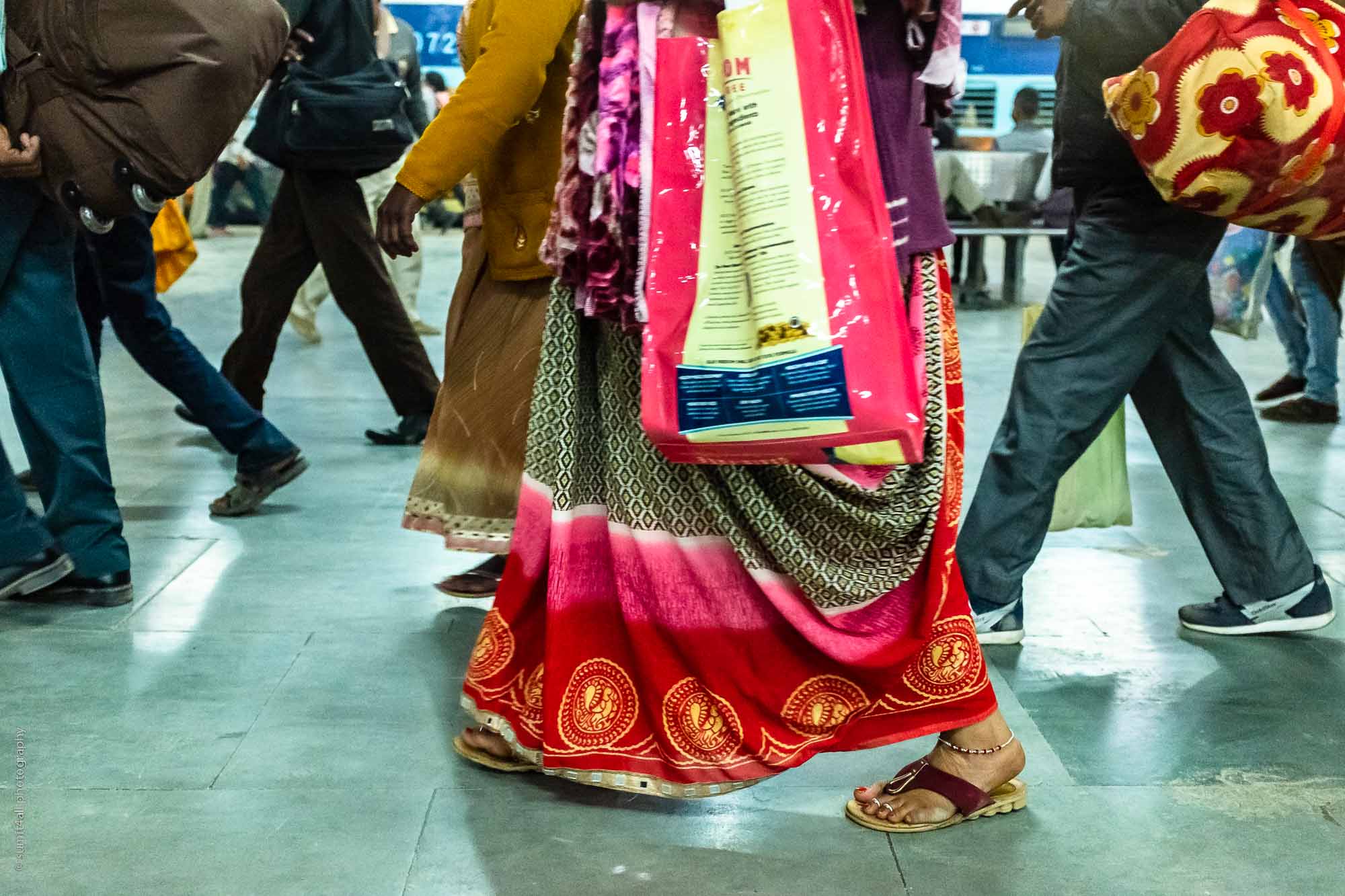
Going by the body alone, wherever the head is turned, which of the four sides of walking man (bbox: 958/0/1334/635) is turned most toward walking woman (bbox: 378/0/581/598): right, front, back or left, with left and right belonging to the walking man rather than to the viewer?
front

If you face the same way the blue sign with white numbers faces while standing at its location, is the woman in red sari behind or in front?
in front

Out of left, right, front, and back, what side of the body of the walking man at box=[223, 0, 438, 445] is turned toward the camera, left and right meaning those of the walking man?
left

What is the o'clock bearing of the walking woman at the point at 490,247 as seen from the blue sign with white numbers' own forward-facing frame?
The walking woman is roughly at 12 o'clock from the blue sign with white numbers.

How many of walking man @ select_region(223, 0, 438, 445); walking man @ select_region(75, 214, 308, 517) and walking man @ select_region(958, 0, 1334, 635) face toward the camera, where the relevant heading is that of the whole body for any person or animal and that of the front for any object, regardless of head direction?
0

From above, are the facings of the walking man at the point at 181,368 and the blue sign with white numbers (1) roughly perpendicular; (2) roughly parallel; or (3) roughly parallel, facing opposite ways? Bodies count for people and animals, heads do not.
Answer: roughly perpendicular

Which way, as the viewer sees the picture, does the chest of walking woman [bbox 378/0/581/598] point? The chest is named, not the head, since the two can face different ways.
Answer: to the viewer's left

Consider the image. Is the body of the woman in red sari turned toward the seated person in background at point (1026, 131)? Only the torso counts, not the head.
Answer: no

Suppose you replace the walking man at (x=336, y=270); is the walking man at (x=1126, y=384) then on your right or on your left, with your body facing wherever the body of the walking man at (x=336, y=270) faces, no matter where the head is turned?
on your left

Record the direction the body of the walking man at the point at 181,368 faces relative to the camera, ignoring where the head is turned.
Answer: to the viewer's left

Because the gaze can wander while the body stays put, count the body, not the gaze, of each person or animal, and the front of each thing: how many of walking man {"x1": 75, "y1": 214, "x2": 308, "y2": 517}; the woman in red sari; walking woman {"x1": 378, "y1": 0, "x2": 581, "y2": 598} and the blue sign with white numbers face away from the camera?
0

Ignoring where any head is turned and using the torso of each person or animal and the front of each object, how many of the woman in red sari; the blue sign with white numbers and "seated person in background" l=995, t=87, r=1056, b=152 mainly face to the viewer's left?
1

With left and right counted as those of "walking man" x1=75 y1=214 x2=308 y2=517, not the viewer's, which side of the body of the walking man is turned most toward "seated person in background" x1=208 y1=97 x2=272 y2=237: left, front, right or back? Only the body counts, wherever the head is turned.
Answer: right

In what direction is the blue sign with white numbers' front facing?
toward the camera

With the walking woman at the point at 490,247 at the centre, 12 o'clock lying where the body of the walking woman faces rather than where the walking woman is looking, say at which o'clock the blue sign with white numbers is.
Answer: The blue sign with white numbers is roughly at 3 o'clock from the walking woman.

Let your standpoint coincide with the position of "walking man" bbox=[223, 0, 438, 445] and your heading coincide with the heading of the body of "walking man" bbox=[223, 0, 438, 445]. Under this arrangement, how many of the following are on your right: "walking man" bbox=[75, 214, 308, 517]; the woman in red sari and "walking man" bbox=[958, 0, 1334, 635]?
0

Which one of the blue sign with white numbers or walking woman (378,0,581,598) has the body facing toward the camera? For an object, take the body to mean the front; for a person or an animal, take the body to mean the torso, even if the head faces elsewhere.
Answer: the blue sign with white numbers

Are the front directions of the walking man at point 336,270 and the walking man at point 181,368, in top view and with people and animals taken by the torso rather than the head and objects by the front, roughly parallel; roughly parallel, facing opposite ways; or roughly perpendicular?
roughly parallel

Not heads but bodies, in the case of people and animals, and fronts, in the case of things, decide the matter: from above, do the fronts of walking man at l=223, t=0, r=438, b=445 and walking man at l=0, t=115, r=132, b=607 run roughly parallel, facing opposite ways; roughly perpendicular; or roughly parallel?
roughly parallel
